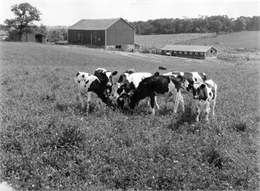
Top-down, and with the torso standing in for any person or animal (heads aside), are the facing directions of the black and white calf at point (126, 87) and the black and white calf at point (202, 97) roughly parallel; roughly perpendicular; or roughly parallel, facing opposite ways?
roughly parallel

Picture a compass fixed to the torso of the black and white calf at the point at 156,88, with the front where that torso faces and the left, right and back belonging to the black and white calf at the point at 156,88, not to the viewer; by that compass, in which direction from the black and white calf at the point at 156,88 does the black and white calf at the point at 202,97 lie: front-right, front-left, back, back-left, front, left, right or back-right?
back-left

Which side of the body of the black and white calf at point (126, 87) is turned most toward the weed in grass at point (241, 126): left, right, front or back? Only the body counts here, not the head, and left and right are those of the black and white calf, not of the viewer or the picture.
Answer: left

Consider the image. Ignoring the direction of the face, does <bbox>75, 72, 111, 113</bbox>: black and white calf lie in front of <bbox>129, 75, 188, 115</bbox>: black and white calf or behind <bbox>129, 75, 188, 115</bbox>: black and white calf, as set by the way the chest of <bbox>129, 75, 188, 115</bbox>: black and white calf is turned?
in front

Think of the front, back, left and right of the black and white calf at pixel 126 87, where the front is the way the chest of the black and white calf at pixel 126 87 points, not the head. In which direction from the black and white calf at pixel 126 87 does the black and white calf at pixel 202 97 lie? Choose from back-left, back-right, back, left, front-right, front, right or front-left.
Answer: left

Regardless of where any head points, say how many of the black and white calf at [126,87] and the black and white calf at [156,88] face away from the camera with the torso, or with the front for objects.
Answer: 0

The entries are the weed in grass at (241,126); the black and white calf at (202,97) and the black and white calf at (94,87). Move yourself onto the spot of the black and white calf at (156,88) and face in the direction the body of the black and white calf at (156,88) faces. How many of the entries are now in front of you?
1

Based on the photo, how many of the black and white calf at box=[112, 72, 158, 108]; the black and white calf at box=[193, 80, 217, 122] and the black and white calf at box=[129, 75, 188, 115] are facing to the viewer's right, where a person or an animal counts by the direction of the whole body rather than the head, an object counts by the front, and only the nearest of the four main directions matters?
0

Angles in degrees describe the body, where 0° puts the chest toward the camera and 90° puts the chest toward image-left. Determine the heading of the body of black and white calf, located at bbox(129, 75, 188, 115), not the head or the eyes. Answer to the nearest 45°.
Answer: approximately 90°

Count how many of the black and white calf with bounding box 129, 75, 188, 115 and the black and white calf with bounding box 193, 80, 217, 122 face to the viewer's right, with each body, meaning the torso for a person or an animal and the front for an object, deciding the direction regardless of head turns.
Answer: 0

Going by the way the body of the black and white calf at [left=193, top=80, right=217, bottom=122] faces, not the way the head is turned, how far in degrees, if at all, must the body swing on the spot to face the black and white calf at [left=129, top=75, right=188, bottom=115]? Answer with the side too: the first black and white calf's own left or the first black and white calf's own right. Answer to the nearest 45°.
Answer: approximately 90° to the first black and white calf's own right

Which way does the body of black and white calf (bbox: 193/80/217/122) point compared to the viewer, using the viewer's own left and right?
facing the viewer and to the left of the viewer

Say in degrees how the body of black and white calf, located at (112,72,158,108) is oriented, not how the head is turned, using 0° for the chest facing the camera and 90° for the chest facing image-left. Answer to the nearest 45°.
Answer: approximately 45°
